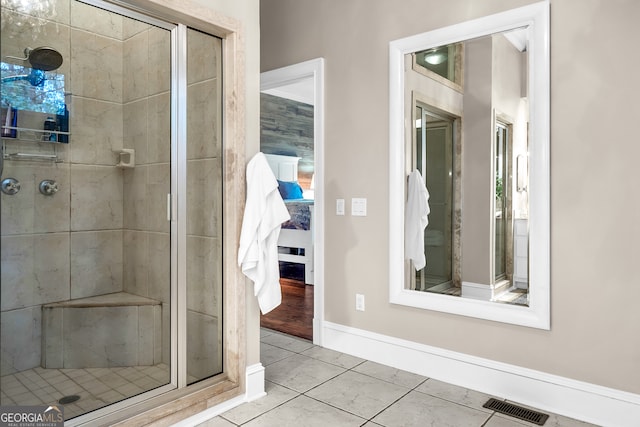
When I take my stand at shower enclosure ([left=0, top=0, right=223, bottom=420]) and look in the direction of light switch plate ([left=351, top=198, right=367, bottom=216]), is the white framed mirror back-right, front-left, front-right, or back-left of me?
front-right

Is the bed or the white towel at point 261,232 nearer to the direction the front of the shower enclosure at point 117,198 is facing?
the white towel

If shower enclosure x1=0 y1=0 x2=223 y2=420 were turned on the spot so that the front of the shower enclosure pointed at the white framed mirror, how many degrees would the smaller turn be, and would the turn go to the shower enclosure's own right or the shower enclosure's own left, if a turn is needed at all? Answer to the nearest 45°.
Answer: approximately 45° to the shower enclosure's own left

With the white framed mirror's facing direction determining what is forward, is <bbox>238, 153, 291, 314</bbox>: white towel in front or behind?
in front

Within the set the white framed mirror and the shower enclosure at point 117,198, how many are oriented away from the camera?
0

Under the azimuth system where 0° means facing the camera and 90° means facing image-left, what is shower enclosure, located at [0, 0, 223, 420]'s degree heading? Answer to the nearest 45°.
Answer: approximately 315°

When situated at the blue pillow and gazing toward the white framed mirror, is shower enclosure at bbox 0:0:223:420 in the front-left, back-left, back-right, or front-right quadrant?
front-right

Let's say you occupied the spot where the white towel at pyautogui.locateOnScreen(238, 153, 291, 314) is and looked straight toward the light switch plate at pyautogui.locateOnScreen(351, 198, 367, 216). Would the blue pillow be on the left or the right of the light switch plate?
left

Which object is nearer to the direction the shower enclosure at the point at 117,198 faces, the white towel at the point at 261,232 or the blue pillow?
the white towel

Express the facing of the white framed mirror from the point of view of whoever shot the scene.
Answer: facing the viewer and to the left of the viewer

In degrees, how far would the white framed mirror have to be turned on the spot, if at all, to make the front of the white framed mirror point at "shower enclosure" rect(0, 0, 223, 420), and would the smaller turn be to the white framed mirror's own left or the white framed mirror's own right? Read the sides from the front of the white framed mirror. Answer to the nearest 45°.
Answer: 0° — it already faces it

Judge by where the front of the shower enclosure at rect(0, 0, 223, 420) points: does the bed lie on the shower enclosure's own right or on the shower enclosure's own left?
on the shower enclosure's own left

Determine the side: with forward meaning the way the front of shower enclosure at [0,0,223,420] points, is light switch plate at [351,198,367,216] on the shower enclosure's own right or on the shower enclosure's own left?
on the shower enclosure's own left

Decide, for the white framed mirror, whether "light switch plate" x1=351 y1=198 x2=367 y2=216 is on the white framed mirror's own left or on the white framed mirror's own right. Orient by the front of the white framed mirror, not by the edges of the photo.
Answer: on the white framed mirror's own right
